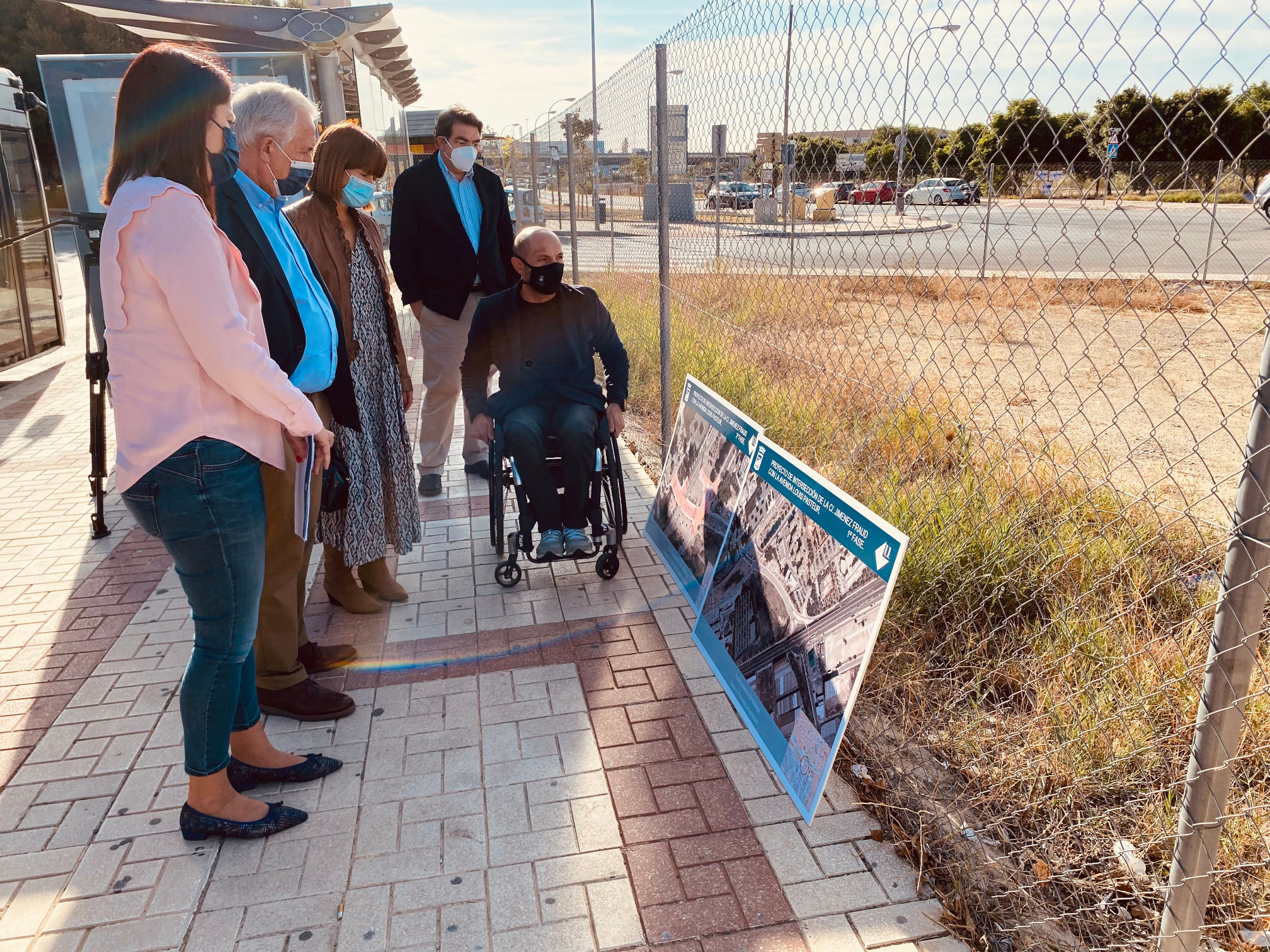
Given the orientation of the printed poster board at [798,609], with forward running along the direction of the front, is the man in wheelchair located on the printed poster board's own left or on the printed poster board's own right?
on the printed poster board's own right

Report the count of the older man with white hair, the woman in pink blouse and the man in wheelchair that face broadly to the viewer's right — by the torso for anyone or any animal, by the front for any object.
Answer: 2

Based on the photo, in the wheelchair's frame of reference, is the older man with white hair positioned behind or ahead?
ahead

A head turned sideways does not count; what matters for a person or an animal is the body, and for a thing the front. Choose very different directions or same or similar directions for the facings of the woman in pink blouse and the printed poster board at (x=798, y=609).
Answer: very different directions

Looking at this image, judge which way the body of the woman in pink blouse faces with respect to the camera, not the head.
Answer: to the viewer's right

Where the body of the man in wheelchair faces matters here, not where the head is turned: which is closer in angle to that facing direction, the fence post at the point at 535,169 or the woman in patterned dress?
the woman in patterned dress

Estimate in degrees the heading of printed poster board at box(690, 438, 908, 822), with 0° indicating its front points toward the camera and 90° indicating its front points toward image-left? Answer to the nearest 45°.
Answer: approximately 45°

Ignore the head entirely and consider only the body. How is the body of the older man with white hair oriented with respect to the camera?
to the viewer's right
